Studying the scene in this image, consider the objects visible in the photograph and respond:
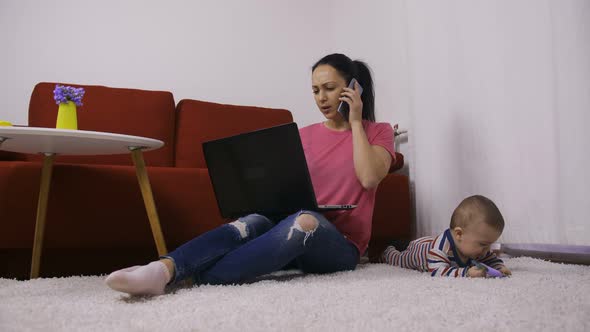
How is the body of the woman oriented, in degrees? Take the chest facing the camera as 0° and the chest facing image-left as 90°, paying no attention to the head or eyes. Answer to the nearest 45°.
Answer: approximately 45°

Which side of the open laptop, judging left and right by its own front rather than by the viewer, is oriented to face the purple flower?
left

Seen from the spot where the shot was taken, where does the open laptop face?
facing away from the viewer and to the right of the viewer

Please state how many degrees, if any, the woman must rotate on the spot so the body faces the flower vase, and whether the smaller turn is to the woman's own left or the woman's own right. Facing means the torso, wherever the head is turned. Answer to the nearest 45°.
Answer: approximately 45° to the woman's own right

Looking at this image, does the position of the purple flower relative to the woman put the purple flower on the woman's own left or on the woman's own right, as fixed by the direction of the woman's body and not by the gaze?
on the woman's own right

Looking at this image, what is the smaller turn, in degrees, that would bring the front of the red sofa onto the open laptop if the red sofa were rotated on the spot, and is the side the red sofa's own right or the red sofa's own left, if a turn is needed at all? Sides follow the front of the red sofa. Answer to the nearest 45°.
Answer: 0° — it already faces it
